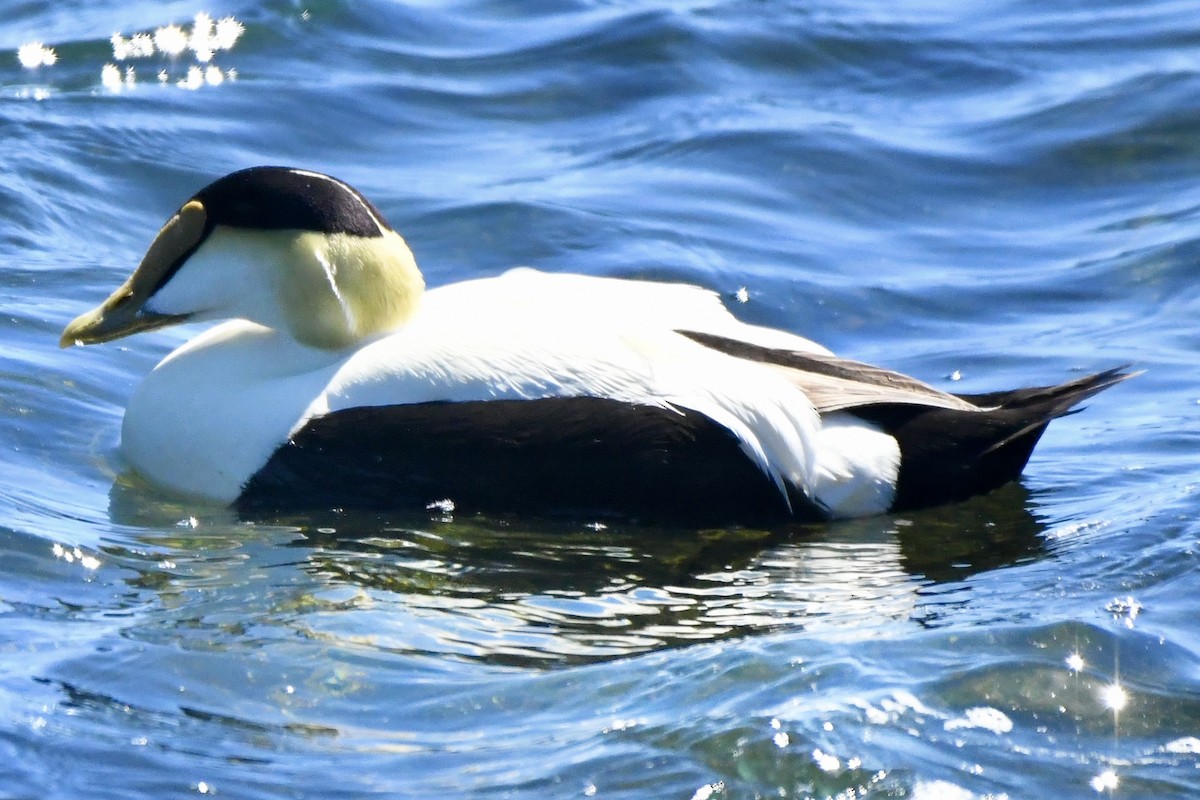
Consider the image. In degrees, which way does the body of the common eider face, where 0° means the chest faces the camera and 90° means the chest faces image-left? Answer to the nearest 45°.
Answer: approximately 90°
